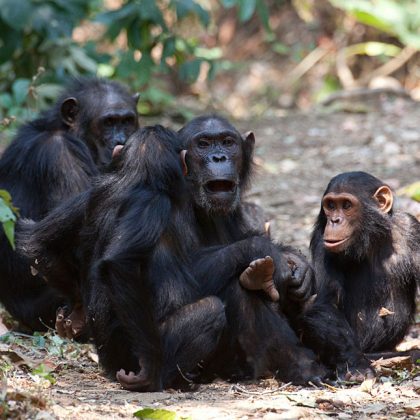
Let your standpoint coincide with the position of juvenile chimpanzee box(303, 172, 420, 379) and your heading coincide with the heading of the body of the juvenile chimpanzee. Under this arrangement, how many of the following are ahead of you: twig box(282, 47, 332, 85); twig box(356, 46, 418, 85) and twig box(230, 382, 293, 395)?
1

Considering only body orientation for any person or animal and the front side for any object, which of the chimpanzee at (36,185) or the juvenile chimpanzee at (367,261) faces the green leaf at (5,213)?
the juvenile chimpanzee

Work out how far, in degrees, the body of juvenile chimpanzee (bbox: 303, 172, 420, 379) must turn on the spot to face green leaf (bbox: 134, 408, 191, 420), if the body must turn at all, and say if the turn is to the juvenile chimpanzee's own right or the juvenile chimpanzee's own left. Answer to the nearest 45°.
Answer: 0° — it already faces it

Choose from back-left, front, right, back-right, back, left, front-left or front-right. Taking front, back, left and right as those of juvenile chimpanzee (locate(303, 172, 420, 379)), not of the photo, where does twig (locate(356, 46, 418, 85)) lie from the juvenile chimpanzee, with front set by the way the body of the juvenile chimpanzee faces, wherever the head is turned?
back-right

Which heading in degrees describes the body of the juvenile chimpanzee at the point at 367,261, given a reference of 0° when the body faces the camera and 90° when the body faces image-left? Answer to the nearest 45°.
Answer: approximately 45°
